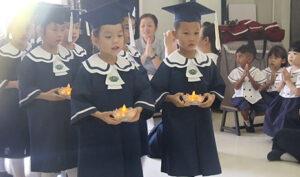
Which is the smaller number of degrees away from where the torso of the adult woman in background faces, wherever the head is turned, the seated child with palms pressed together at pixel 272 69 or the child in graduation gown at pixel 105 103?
the child in graduation gown

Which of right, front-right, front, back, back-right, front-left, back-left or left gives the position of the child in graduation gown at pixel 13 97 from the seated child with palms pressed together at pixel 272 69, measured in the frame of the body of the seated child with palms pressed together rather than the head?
front

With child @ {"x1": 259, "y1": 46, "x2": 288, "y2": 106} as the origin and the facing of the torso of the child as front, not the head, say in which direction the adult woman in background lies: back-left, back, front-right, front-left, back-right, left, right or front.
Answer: front

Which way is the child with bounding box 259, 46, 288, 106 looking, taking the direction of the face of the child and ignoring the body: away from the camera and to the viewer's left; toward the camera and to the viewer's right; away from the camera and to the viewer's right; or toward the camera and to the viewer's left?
toward the camera and to the viewer's left

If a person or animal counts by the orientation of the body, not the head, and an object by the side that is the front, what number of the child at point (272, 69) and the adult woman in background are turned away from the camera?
0

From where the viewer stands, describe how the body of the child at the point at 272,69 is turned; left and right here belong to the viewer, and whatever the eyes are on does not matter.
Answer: facing the viewer and to the left of the viewer

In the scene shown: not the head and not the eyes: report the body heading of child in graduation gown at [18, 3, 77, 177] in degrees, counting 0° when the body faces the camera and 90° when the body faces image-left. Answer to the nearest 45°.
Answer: approximately 315°

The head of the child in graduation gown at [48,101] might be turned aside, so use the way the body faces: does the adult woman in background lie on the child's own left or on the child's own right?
on the child's own left

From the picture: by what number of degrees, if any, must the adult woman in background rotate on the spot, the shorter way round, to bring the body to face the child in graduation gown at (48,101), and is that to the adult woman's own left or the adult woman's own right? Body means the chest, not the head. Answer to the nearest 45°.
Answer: approximately 45° to the adult woman's own right

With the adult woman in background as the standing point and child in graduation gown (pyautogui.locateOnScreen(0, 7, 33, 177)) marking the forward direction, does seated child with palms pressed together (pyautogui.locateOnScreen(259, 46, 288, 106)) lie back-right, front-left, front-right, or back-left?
back-left

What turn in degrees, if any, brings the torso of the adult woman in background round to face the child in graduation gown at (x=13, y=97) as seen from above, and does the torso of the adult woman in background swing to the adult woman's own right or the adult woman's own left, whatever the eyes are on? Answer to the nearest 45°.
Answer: approximately 45° to the adult woman's own right

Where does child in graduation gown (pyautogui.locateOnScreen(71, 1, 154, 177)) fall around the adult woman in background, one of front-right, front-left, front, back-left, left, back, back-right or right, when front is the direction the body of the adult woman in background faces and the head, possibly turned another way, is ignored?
front

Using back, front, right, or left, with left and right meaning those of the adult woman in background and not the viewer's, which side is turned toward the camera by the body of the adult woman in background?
front
